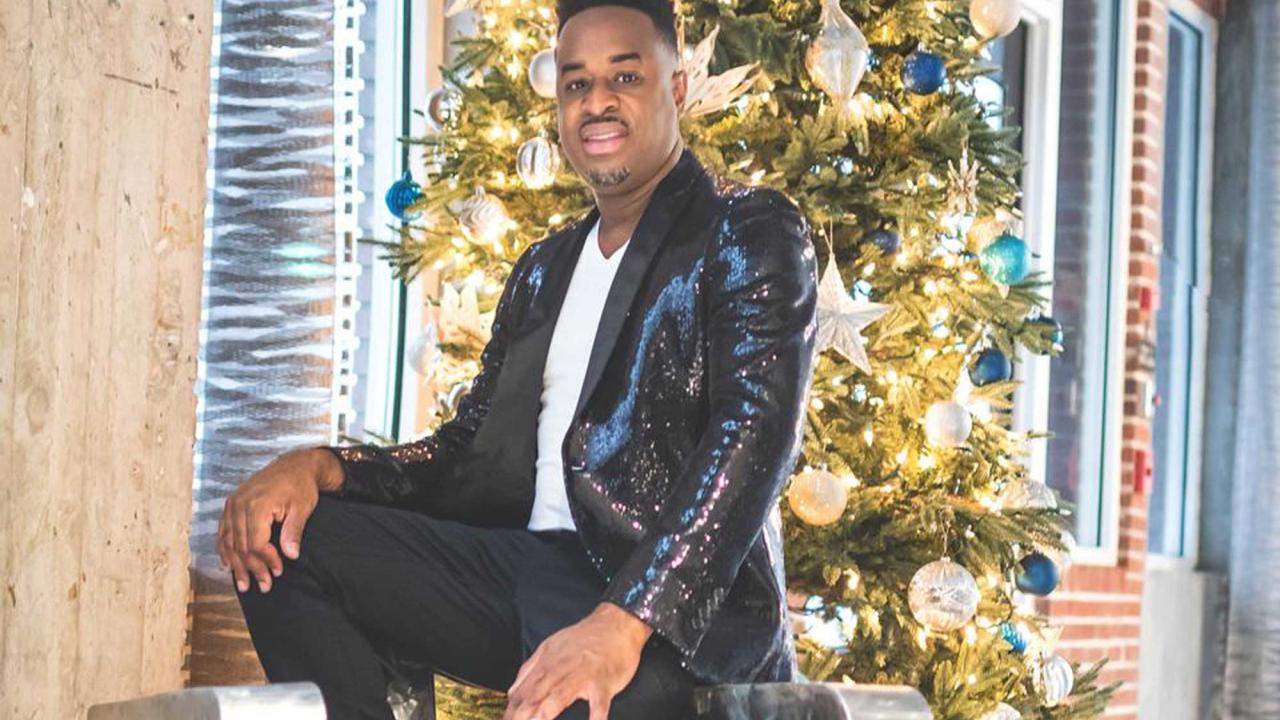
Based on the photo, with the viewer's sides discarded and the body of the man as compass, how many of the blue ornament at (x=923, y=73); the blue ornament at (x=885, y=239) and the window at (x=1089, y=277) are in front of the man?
0

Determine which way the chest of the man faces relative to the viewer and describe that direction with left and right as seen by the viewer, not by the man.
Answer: facing the viewer and to the left of the viewer

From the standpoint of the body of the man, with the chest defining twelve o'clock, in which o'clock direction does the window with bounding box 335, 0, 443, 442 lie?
The window is roughly at 4 o'clock from the man.

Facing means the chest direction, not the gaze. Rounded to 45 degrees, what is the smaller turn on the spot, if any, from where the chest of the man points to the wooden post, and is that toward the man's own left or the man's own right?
approximately 90° to the man's own right

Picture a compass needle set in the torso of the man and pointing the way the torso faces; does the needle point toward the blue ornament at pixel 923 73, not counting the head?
no

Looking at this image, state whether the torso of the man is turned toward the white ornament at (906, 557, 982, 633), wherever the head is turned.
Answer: no

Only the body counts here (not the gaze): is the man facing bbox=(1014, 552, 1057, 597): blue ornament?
no

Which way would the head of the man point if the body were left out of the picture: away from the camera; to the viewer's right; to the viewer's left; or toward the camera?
toward the camera

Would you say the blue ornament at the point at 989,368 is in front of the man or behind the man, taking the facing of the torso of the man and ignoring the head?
behind

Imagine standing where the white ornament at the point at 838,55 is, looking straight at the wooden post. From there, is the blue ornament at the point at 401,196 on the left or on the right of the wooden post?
right

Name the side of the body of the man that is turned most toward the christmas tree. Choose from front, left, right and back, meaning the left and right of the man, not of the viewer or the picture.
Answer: back

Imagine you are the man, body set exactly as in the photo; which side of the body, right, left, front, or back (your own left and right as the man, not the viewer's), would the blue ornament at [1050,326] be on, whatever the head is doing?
back
